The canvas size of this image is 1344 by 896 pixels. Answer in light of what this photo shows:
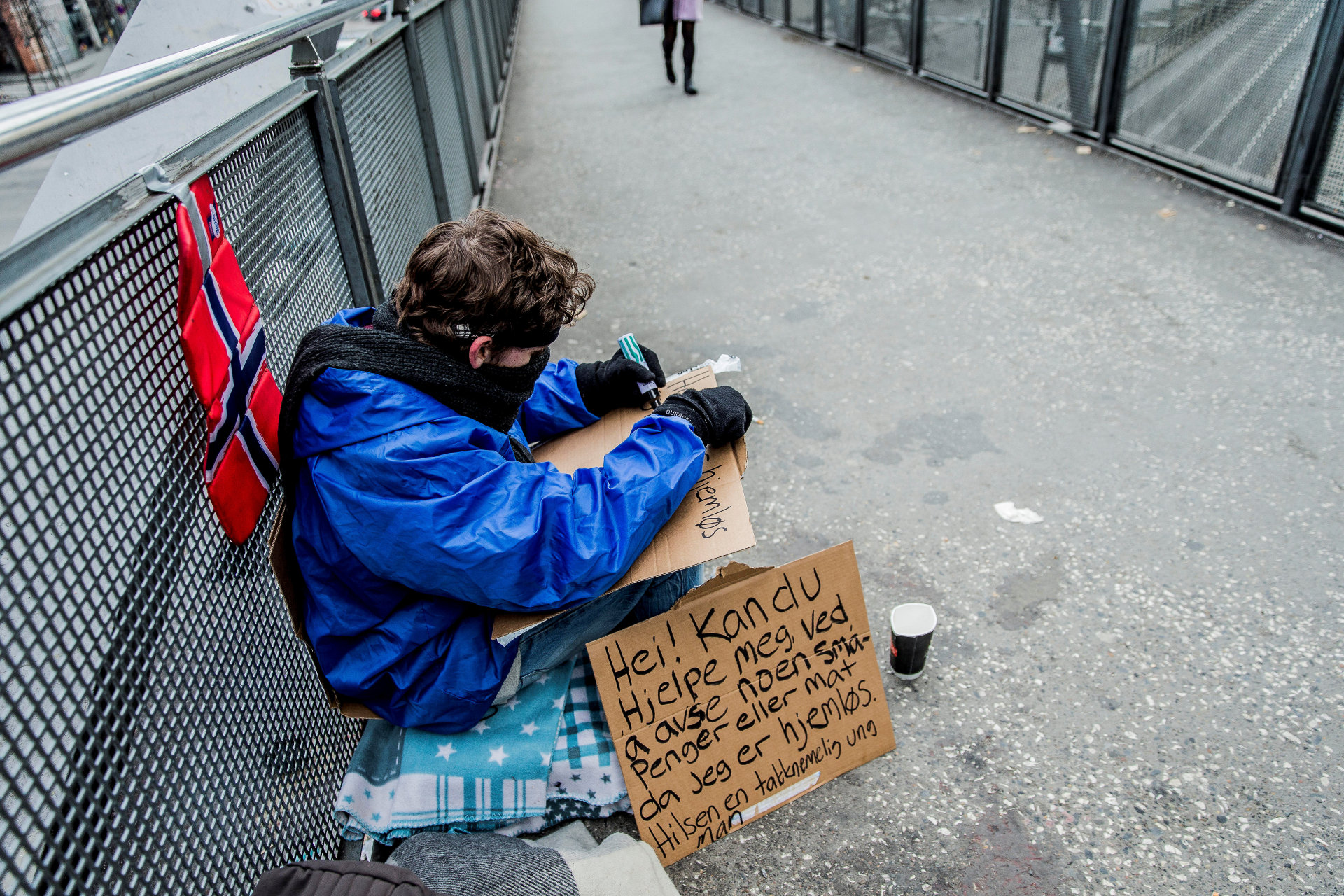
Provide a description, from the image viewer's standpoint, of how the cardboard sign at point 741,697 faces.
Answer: facing the viewer

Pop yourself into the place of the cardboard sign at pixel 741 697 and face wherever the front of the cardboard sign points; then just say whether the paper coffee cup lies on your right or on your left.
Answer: on your left

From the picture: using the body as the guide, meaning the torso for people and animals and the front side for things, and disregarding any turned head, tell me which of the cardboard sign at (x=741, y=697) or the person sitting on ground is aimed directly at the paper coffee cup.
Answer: the person sitting on ground

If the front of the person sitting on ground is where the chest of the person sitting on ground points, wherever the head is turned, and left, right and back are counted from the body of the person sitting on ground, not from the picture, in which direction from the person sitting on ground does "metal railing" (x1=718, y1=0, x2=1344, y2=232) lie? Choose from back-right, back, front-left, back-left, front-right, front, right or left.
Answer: front-left

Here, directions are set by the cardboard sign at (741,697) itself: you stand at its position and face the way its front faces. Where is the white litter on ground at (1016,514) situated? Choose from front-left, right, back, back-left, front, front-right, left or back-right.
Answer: back-left

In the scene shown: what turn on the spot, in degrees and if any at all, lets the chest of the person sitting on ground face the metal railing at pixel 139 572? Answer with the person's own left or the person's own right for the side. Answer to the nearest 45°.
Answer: approximately 135° to the person's own right

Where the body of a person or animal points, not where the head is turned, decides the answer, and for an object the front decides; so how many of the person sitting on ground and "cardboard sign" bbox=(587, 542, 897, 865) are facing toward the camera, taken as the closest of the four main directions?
1

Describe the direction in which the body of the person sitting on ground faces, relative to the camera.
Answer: to the viewer's right

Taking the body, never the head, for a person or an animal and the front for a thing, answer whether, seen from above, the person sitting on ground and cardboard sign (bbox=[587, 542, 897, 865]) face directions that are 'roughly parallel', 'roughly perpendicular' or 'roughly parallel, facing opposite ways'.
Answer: roughly perpendicular

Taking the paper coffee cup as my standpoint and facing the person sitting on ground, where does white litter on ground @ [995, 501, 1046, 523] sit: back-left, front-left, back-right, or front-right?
back-right

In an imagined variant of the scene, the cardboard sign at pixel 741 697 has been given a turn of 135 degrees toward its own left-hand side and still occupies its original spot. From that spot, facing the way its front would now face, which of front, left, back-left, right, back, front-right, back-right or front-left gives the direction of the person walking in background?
front-left

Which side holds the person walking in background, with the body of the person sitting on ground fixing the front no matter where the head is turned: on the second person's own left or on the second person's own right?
on the second person's own left
